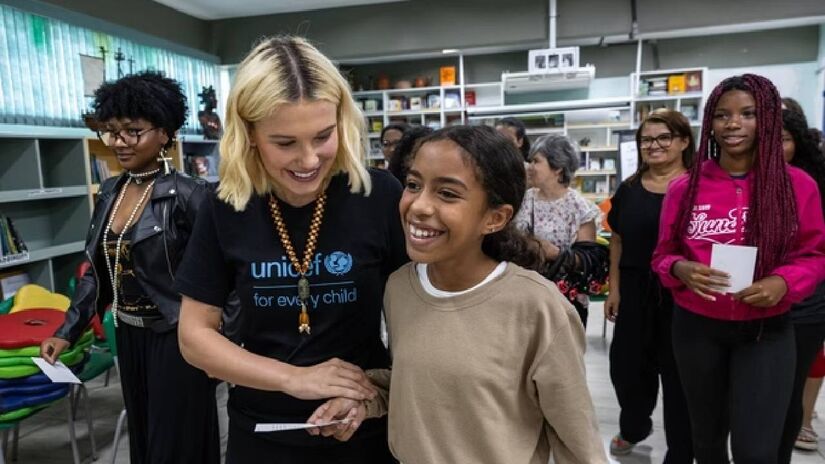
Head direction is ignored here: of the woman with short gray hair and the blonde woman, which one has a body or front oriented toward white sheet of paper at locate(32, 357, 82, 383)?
the woman with short gray hair

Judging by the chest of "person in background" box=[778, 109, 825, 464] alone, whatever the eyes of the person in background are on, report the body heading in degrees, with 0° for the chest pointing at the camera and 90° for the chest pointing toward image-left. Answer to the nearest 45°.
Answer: approximately 45°

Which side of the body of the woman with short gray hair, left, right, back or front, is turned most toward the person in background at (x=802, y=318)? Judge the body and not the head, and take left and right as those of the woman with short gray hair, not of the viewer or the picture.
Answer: left

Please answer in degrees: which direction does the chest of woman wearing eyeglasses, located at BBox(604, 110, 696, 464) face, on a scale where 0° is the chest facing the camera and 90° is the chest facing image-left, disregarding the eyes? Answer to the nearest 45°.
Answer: approximately 0°

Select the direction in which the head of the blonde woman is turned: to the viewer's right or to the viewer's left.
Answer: to the viewer's right

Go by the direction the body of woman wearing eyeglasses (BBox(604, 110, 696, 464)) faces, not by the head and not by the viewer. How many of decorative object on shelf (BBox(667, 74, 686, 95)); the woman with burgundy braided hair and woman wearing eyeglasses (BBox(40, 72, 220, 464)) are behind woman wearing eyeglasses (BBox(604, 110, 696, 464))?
1

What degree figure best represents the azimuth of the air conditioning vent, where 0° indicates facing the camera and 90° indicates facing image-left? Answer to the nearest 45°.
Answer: approximately 0°

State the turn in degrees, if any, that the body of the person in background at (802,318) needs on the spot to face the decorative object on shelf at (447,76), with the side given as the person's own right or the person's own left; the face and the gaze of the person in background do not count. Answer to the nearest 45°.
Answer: approximately 90° to the person's own right

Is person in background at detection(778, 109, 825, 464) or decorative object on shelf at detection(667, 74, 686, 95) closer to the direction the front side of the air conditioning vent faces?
the person in background
